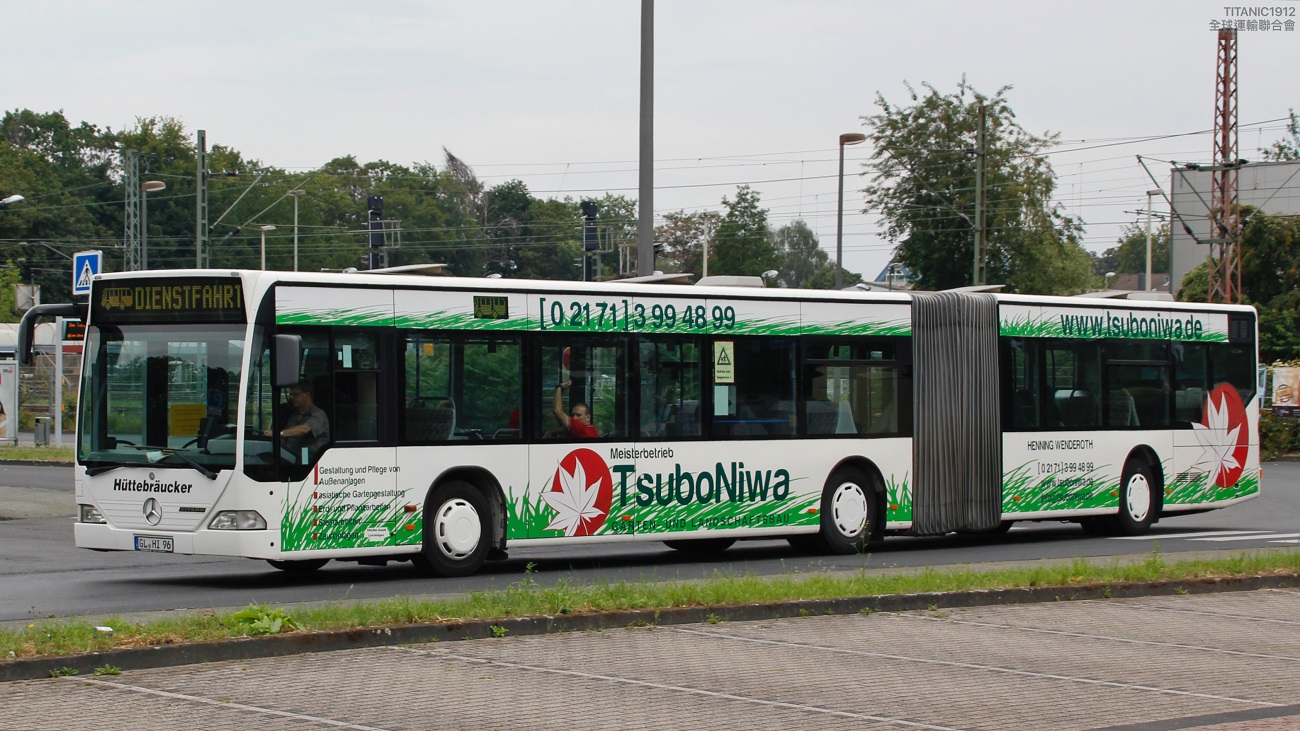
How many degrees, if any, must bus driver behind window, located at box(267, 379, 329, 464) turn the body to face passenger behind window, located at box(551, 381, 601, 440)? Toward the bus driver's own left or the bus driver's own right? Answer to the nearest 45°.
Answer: approximately 180°

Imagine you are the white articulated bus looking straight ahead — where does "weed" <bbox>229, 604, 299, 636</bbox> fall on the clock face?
The weed is roughly at 11 o'clock from the white articulated bus.

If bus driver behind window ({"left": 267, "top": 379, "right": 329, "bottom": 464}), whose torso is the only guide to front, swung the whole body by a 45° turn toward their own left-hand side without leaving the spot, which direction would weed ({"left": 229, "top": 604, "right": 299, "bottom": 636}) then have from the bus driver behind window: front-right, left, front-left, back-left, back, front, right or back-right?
front

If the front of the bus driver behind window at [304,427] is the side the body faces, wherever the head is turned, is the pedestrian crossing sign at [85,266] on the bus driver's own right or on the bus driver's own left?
on the bus driver's own right

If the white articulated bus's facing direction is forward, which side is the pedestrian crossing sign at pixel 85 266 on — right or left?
on its right

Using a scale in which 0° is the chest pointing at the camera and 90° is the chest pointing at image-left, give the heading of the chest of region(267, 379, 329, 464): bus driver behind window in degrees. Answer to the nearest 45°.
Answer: approximately 45°

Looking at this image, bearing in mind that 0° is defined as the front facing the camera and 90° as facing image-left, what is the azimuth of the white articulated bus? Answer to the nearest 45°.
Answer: approximately 45°
